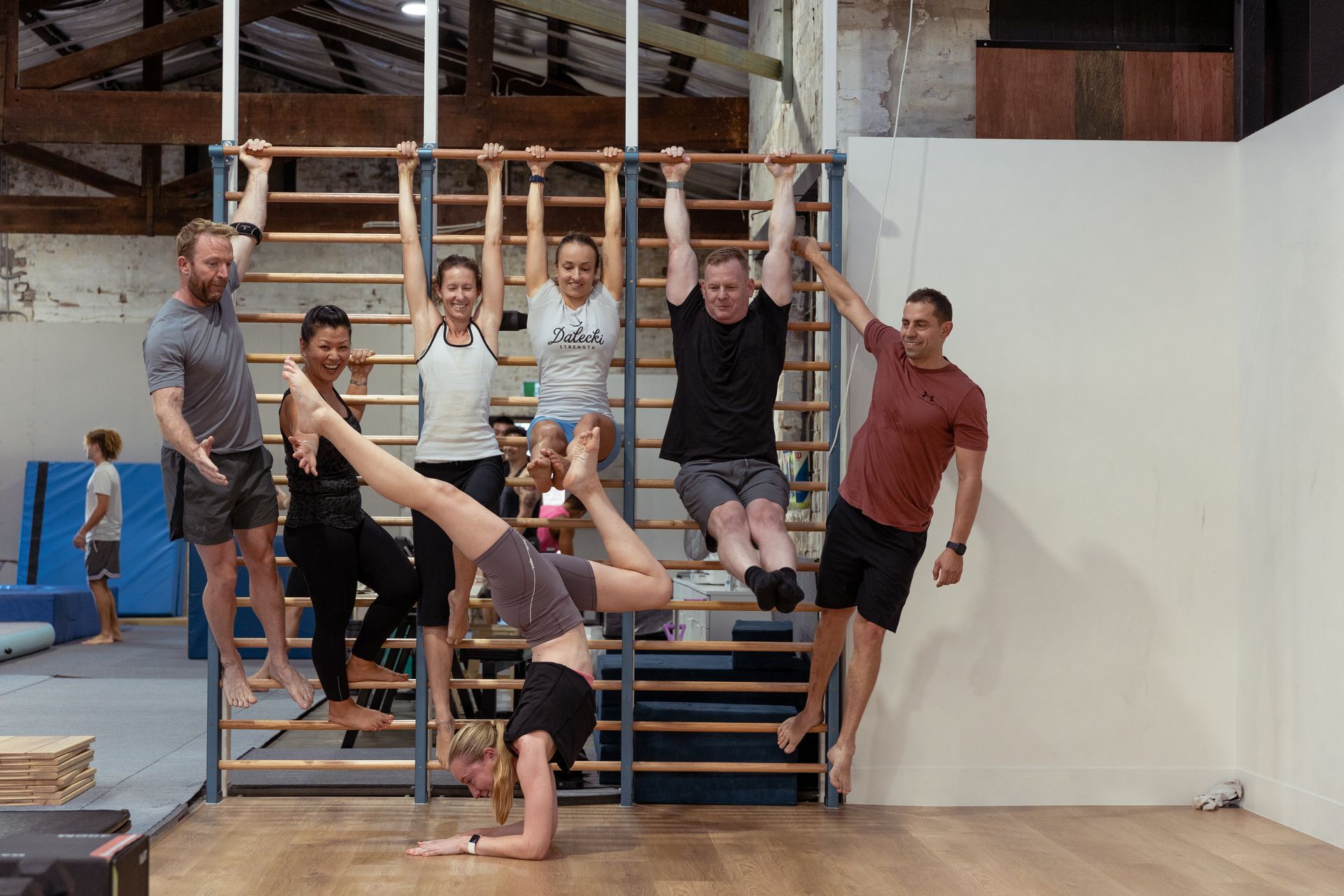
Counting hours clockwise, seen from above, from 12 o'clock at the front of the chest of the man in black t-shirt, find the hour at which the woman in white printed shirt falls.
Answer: The woman in white printed shirt is roughly at 3 o'clock from the man in black t-shirt.

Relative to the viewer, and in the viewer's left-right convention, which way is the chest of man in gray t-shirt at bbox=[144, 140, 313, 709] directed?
facing the viewer and to the right of the viewer

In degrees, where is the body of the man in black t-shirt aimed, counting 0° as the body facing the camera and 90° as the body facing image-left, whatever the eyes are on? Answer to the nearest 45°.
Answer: approximately 0°

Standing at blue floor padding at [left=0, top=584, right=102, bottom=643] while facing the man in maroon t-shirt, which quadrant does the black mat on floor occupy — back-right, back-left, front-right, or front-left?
front-right

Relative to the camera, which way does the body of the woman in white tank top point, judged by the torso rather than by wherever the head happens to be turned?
toward the camera

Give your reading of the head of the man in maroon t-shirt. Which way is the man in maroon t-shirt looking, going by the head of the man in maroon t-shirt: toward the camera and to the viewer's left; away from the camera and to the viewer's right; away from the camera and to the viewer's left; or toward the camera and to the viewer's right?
toward the camera and to the viewer's left

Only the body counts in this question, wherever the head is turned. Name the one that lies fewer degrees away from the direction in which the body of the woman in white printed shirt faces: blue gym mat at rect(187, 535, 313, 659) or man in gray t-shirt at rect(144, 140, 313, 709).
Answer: the man in gray t-shirt

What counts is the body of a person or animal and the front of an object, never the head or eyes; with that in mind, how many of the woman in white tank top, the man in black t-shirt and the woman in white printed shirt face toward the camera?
3

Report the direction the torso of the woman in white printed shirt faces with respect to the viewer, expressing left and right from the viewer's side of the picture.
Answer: facing the viewer

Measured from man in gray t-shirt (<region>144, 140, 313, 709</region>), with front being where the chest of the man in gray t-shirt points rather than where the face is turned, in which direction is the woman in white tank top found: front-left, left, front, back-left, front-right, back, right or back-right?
front-left

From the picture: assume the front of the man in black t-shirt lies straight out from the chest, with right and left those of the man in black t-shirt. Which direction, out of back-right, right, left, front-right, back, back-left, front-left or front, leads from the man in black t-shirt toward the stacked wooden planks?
right
